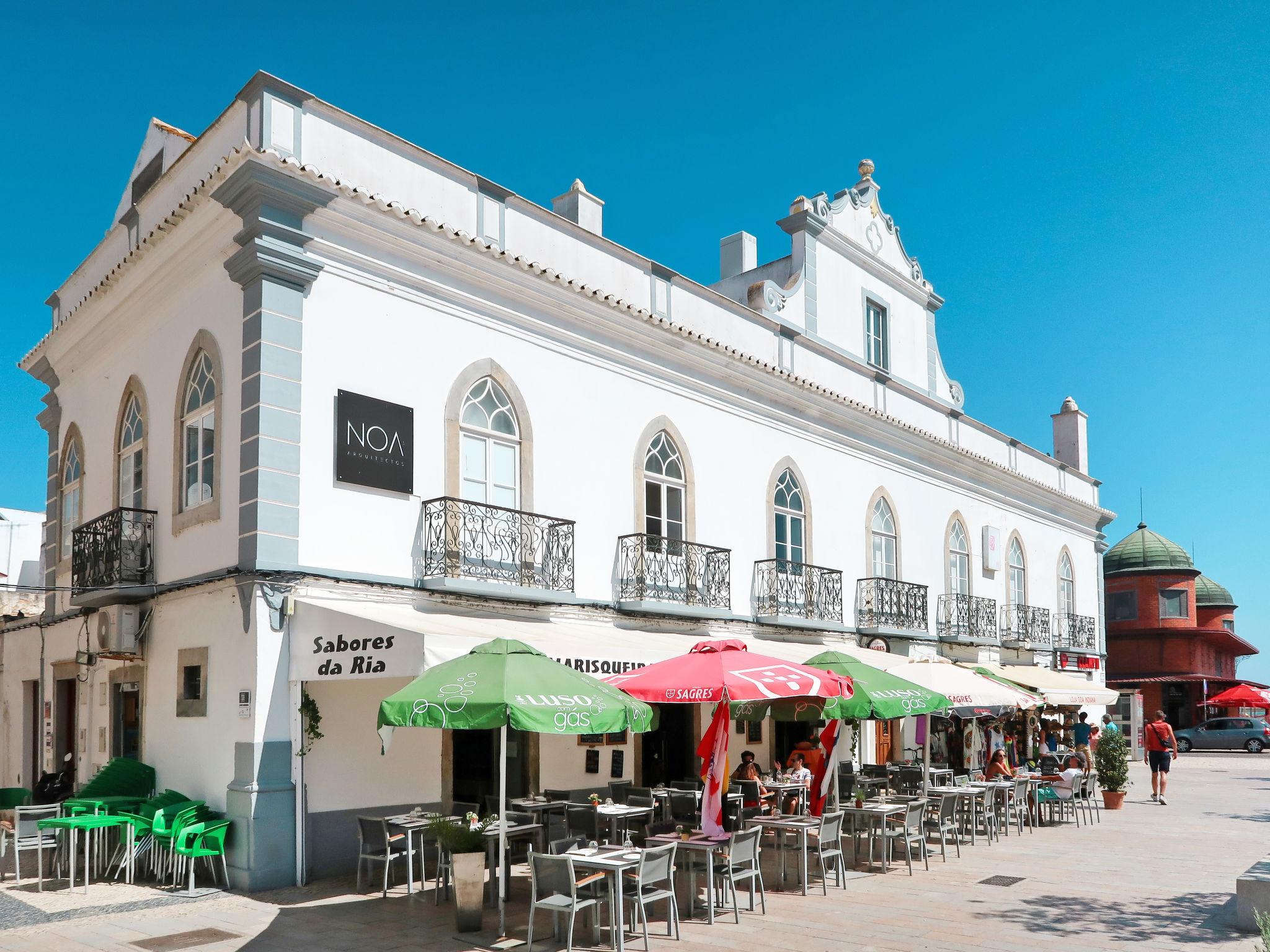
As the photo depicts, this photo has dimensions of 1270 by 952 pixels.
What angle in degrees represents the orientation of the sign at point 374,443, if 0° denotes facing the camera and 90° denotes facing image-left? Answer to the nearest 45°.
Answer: approximately 315°

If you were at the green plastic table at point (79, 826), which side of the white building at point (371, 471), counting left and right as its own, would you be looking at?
right

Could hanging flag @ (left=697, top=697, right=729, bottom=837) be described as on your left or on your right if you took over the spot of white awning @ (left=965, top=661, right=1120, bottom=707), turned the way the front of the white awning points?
on your right

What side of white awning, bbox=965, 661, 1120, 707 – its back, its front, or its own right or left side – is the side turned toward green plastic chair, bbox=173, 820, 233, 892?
right

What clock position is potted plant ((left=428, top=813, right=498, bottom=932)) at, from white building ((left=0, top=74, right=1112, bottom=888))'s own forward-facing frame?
The potted plant is roughly at 1 o'clock from the white building.

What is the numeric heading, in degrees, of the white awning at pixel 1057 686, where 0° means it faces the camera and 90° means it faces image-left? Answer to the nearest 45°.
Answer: approximately 315°
